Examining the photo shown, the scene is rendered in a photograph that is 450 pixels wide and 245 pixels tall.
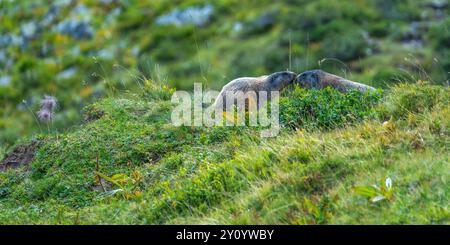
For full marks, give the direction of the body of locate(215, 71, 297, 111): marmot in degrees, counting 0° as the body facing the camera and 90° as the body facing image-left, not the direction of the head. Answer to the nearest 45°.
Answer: approximately 270°

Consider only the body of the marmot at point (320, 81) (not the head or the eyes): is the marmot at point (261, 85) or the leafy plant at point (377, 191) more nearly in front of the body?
the marmot

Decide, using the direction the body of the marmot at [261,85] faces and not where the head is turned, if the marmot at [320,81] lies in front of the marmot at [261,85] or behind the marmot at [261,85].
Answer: in front

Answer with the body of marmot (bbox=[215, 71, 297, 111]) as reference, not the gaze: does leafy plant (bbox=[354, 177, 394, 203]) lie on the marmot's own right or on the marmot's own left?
on the marmot's own right

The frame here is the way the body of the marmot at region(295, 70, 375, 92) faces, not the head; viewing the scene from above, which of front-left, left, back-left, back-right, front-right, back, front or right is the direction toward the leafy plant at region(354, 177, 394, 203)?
left

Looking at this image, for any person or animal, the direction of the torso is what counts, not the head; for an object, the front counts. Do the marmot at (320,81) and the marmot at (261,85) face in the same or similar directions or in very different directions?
very different directions

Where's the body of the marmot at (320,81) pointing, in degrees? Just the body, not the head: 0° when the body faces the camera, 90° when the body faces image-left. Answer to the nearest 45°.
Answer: approximately 90°

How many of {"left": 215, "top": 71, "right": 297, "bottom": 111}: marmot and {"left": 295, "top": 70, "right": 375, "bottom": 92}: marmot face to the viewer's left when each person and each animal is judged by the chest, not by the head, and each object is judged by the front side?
1

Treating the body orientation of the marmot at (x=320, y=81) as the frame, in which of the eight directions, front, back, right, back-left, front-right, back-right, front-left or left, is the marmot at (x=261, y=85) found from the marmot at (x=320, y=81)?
front

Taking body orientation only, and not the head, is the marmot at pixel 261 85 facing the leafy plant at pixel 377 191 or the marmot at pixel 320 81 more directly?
the marmot
